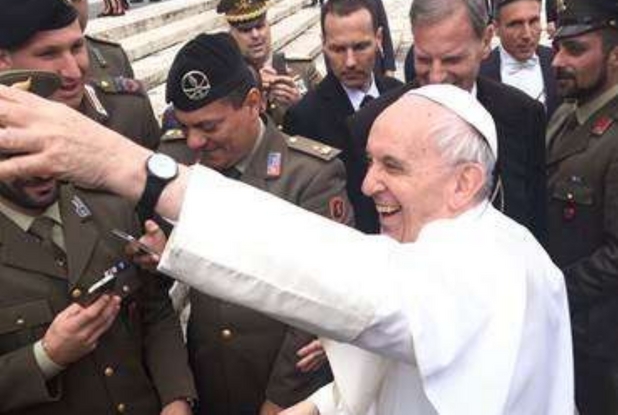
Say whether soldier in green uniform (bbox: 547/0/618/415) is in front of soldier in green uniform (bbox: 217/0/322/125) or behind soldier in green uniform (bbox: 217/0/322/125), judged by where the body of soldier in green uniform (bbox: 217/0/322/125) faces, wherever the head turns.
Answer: in front

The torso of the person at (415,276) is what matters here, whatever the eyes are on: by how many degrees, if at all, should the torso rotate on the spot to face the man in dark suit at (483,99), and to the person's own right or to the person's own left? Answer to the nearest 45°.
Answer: approximately 90° to the person's own right

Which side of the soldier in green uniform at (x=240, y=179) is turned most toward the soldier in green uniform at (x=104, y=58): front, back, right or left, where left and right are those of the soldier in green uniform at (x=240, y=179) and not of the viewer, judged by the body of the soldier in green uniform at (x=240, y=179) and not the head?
right

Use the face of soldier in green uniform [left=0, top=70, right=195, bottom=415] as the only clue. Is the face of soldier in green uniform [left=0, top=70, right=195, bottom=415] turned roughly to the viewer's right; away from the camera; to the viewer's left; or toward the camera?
toward the camera

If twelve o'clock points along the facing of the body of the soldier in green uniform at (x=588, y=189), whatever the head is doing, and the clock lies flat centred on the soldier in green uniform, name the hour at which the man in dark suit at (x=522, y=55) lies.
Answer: The man in dark suit is roughly at 4 o'clock from the soldier in green uniform.

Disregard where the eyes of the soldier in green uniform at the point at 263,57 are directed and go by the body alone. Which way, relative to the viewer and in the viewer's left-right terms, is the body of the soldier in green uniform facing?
facing the viewer

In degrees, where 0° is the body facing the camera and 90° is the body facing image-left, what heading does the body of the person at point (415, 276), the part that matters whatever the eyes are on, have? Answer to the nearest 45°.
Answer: approximately 90°

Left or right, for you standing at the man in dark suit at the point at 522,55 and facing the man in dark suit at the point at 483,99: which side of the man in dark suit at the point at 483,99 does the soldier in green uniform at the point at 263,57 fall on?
right

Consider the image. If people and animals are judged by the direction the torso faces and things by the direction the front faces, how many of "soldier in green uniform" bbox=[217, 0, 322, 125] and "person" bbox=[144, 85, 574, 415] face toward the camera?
1

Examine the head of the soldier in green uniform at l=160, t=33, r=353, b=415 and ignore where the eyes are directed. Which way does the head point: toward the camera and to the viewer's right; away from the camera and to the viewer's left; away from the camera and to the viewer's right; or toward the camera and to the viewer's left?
toward the camera and to the viewer's left

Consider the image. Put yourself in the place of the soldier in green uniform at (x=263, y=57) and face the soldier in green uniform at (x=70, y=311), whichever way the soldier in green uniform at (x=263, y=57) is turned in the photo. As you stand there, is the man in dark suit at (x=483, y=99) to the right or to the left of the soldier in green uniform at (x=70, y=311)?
left

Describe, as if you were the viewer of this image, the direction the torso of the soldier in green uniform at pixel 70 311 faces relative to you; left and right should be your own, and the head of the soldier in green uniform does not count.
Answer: facing the viewer and to the right of the viewer

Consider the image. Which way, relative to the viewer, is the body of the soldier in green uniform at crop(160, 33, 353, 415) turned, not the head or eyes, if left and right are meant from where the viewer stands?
facing the viewer and to the left of the viewer

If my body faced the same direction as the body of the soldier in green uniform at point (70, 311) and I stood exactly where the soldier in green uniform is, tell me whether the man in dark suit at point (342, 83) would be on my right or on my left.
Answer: on my left

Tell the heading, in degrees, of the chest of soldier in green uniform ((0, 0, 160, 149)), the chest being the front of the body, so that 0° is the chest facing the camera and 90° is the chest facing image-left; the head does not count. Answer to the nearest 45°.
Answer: approximately 315°

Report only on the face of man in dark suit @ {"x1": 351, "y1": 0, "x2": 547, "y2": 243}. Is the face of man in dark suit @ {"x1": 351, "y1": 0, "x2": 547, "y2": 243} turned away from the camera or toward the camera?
toward the camera
